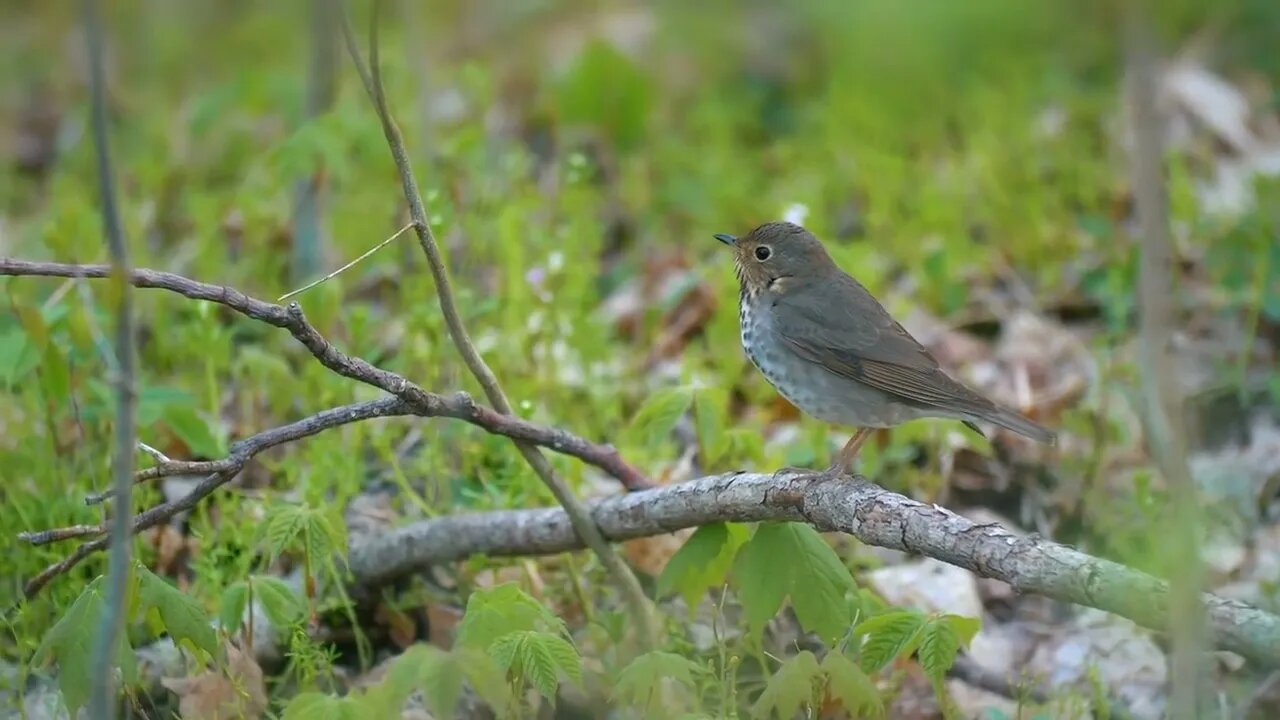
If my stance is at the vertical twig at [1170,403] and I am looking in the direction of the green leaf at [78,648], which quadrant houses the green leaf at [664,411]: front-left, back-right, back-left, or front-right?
front-right

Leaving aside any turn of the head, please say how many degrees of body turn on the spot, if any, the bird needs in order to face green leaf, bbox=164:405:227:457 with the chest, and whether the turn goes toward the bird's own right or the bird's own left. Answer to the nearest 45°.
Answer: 0° — it already faces it

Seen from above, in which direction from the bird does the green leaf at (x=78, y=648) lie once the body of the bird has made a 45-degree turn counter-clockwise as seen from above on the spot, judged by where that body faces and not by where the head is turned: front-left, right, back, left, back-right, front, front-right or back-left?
front

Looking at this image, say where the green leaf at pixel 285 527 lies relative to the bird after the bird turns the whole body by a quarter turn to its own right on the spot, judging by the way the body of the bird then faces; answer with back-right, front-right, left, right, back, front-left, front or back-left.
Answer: back-left

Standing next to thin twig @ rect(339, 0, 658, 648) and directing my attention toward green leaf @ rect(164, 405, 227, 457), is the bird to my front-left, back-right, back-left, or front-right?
back-right

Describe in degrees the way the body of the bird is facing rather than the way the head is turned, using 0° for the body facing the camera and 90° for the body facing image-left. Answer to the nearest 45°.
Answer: approximately 90°

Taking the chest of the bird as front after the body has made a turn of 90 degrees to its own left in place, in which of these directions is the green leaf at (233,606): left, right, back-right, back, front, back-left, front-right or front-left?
front-right

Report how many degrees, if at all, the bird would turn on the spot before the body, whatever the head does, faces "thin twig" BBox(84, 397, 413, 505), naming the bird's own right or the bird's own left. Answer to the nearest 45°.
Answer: approximately 45° to the bird's own left

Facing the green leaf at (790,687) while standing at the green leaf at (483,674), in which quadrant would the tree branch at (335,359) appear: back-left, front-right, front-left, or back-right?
back-left
